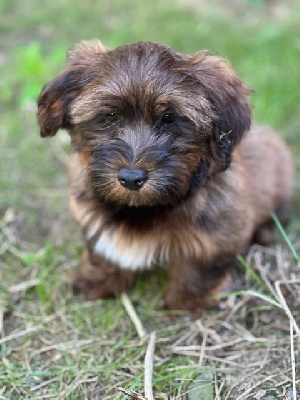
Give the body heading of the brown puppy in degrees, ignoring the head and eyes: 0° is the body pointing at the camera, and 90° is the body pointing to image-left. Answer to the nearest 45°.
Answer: approximately 45°

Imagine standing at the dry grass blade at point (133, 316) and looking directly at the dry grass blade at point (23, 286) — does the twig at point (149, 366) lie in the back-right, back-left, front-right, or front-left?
back-left

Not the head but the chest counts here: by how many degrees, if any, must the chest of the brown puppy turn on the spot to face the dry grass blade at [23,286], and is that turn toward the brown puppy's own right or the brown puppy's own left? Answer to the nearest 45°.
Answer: approximately 90° to the brown puppy's own right

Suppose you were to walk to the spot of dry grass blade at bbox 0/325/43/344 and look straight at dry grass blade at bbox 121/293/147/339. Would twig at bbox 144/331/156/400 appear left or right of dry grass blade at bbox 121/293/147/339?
right
